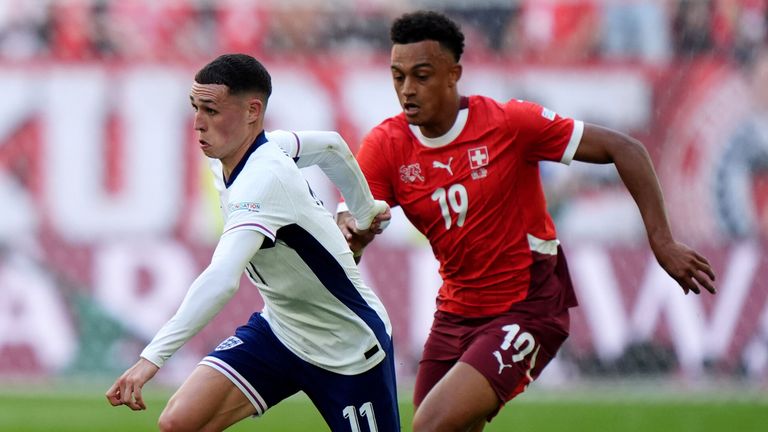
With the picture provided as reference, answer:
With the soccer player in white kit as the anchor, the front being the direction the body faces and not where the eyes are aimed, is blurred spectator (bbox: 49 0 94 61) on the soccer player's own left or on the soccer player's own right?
on the soccer player's own right

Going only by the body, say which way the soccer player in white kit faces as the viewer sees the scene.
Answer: to the viewer's left

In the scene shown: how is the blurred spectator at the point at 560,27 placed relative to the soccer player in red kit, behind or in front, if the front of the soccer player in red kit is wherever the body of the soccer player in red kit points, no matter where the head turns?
behind

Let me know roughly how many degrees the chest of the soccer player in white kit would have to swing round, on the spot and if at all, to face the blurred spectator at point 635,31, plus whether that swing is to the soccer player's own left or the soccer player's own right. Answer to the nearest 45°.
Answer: approximately 135° to the soccer player's own right

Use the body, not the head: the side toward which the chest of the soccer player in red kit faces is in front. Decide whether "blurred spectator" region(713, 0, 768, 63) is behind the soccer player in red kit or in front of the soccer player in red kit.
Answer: behind

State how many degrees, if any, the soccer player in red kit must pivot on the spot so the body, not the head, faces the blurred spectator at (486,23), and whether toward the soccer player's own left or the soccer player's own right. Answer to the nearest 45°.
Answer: approximately 135° to the soccer player's own right

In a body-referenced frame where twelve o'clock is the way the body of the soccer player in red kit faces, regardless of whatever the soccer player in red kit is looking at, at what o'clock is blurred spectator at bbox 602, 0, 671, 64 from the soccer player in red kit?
The blurred spectator is roughly at 5 o'clock from the soccer player in red kit.

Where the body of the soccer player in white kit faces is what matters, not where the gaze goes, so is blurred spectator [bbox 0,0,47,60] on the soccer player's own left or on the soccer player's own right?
on the soccer player's own right
